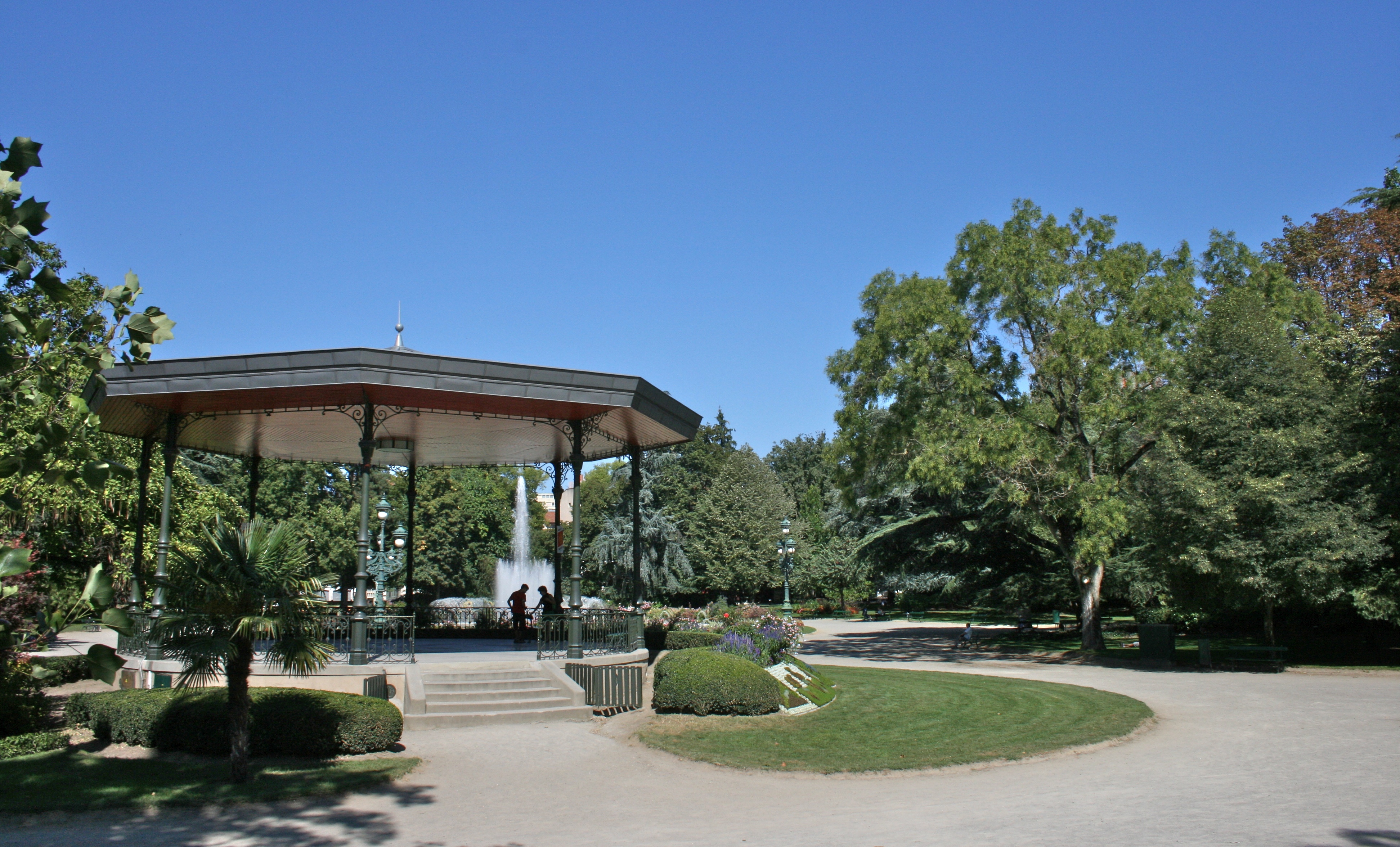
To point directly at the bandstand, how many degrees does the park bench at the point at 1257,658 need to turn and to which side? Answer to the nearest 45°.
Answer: approximately 45° to its right

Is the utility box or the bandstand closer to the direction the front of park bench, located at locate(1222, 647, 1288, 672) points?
the bandstand

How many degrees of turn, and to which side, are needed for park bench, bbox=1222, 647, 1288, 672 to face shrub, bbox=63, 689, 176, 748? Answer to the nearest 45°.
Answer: approximately 45° to its right

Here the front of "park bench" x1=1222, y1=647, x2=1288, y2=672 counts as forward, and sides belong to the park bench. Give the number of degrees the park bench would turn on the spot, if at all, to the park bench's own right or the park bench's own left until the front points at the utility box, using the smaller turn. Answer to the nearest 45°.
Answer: approximately 90° to the park bench's own right

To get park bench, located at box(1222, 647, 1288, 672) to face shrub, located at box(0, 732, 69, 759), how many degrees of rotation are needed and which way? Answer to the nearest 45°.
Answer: approximately 45° to its right

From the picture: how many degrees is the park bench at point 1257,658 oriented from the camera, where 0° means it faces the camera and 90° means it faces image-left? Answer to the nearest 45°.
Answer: approximately 0°
